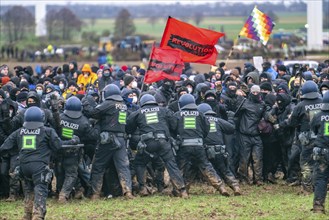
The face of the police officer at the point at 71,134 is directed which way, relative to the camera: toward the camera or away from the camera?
away from the camera

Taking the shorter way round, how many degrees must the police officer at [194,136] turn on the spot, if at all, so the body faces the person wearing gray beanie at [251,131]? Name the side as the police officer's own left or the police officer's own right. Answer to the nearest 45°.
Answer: approximately 45° to the police officer's own right

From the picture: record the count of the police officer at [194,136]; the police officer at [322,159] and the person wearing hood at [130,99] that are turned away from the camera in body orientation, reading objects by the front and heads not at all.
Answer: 2

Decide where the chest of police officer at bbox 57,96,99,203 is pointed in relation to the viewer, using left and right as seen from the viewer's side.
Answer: facing away from the viewer and to the right of the viewer

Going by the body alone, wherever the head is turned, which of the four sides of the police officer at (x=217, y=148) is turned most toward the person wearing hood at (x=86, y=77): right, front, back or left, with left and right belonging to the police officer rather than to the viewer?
front

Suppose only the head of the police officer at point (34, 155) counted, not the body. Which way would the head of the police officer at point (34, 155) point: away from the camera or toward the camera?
away from the camera

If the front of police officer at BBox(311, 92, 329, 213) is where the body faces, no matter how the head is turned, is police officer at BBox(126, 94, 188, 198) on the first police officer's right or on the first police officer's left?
on the first police officer's left

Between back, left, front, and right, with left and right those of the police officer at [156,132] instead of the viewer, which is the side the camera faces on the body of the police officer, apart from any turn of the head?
back

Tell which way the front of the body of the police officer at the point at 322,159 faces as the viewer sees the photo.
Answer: away from the camera

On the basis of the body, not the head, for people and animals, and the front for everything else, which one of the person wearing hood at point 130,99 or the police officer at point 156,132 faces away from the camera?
the police officer
